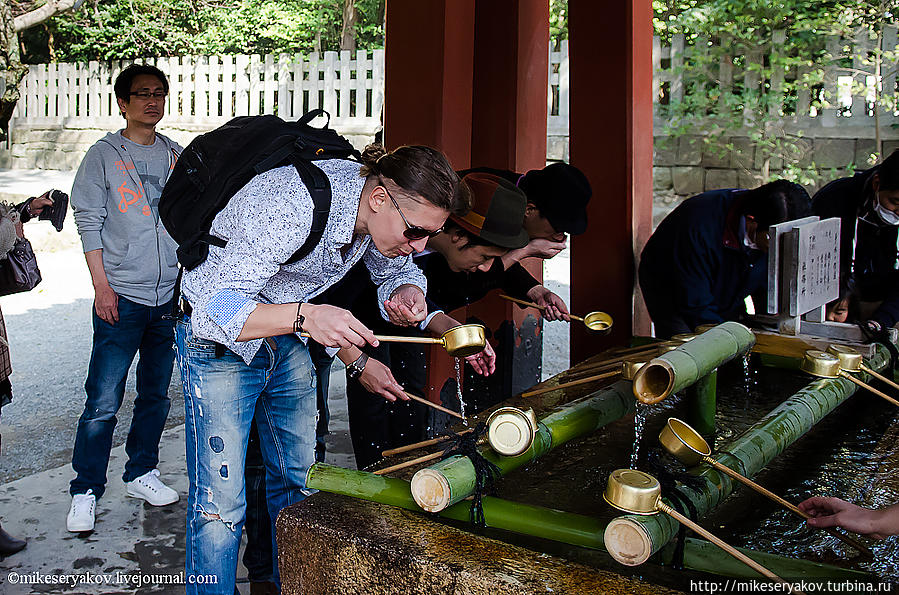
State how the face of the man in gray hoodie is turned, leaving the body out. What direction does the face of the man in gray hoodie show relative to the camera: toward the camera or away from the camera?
toward the camera

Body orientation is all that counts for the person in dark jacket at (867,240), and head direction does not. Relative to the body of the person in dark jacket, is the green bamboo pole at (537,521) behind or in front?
in front

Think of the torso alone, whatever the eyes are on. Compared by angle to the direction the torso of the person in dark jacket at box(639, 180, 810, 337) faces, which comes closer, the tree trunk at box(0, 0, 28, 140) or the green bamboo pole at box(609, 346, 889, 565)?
the green bamboo pole

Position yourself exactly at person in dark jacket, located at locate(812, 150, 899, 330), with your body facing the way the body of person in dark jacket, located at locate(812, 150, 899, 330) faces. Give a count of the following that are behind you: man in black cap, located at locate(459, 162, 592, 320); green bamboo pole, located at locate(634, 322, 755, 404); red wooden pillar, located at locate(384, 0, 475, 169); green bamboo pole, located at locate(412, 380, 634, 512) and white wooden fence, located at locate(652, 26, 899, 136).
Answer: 1

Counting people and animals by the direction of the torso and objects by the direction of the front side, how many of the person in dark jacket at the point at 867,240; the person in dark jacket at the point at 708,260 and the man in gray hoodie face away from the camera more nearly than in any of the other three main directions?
0

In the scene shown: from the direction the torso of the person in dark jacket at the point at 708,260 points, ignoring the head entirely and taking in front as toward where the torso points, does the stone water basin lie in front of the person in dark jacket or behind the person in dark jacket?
in front

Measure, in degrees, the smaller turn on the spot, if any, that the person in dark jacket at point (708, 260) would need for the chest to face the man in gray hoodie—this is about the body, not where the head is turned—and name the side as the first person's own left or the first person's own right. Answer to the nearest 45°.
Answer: approximately 135° to the first person's own right
